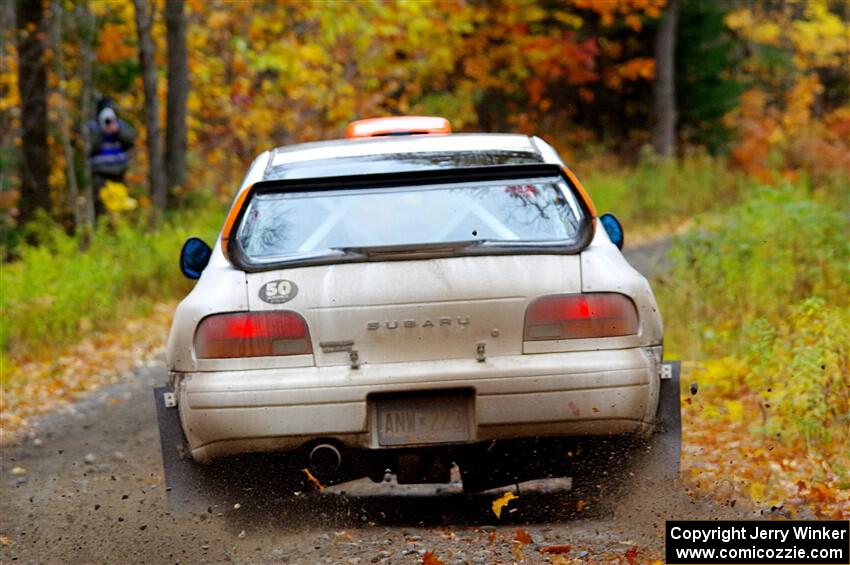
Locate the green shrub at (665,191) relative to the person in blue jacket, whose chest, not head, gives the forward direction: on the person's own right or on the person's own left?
on the person's own left

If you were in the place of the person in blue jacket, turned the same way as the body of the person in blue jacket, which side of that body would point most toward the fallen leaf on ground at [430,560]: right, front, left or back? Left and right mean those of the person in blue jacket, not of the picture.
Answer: front

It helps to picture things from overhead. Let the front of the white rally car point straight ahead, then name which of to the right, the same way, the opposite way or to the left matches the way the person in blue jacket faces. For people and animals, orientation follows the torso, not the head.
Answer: the opposite way

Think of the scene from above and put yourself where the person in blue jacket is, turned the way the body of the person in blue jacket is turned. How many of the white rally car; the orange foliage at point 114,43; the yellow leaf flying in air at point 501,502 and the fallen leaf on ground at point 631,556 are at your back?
1

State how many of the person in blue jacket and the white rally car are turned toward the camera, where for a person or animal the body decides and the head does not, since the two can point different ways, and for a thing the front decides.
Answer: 1

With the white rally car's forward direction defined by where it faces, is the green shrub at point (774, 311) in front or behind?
in front

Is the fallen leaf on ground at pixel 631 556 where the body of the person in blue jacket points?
yes

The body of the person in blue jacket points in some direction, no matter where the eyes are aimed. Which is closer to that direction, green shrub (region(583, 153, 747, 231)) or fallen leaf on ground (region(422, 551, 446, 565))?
the fallen leaf on ground

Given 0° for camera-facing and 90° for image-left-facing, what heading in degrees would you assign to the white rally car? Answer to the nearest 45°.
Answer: approximately 180°

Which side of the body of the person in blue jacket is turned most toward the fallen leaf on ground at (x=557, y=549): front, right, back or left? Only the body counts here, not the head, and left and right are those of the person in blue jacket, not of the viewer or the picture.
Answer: front

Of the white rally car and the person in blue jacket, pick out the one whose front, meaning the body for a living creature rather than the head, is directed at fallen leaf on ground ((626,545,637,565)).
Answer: the person in blue jacket

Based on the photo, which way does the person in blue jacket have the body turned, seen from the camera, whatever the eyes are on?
toward the camera

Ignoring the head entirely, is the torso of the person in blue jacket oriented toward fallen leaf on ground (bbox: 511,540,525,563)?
yes

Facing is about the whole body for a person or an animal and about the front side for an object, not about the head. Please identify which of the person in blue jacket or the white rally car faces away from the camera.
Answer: the white rally car
